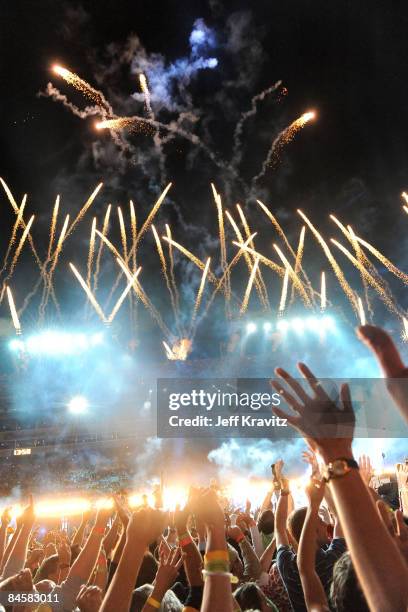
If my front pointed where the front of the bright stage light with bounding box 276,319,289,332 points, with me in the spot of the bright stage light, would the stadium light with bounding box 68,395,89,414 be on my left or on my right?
on my right

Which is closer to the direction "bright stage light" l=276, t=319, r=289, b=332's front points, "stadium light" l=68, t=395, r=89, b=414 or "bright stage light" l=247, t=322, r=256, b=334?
the stadium light

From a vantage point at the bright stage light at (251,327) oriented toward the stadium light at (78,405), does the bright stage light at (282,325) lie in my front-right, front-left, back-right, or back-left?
back-left

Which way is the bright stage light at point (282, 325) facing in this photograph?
toward the camera

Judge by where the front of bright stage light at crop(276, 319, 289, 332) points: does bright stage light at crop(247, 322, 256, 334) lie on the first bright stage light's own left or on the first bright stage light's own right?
on the first bright stage light's own right
